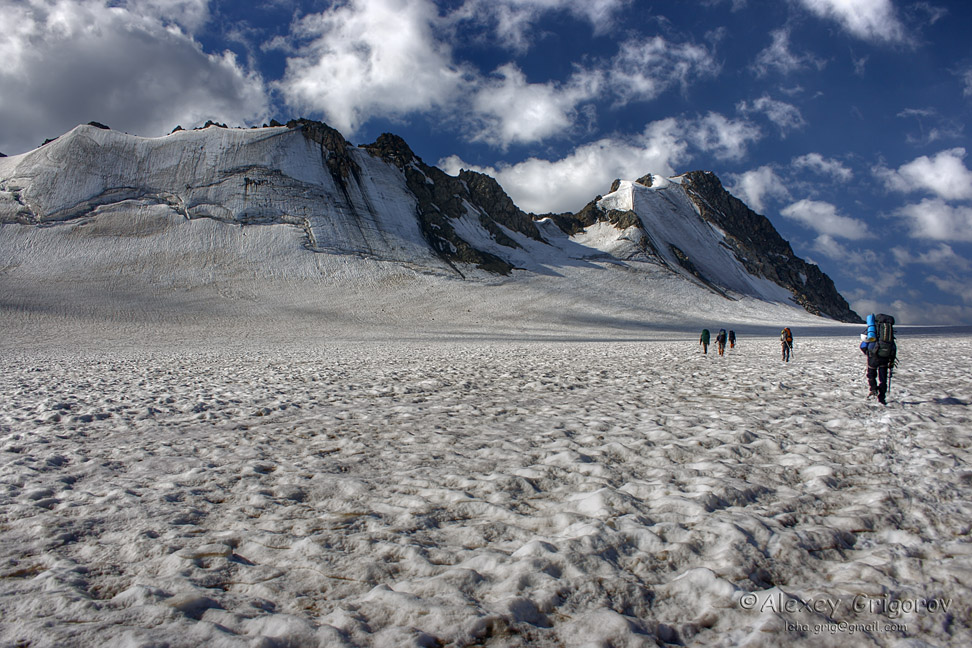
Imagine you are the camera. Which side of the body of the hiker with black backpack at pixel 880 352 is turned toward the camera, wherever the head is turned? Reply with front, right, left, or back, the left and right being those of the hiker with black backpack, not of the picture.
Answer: back
